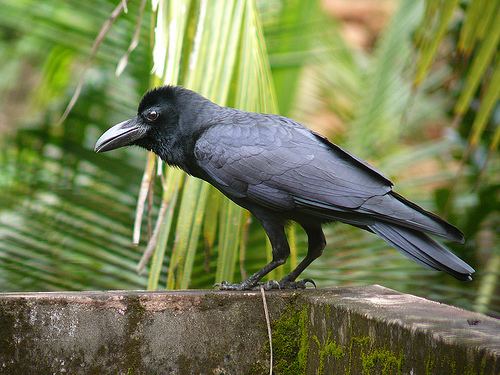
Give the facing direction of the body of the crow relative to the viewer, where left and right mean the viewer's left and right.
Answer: facing to the left of the viewer
